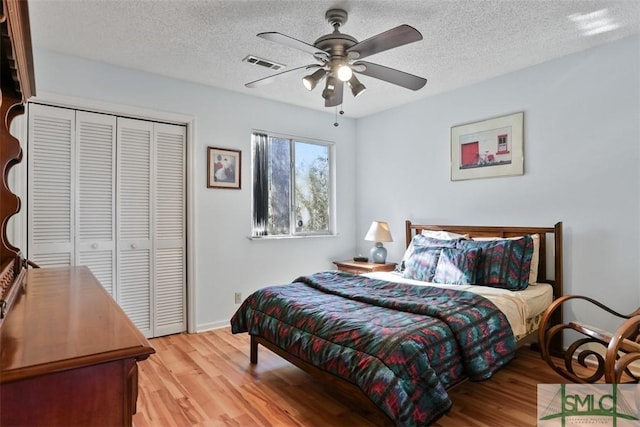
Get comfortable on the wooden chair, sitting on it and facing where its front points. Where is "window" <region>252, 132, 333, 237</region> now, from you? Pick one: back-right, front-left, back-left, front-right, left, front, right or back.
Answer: front-right

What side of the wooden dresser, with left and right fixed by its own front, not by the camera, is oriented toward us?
right

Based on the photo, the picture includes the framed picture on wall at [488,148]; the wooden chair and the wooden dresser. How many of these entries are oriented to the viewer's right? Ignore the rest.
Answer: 1

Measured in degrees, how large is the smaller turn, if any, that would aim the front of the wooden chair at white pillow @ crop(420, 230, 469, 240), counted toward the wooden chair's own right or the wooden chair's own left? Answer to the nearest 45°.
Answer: approximately 90° to the wooden chair's own right

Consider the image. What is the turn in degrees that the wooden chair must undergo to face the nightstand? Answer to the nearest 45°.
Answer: approximately 45° to its right

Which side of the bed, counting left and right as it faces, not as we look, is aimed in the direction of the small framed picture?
right

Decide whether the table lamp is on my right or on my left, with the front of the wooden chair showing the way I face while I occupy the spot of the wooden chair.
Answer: on my right

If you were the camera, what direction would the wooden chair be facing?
facing the viewer and to the left of the viewer

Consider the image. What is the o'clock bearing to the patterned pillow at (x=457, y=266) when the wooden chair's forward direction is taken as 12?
The patterned pillow is roughly at 2 o'clock from the wooden chair.

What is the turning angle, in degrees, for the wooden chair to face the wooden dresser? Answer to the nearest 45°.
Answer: approximately 45° to its left

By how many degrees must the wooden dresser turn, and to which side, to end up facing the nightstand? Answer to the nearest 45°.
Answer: approximately 45° to its left

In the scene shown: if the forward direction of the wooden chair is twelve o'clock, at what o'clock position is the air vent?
The air vent is roughly at 1 o'clock from the wooden chair.

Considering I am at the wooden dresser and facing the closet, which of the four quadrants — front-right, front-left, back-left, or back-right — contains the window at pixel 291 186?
front-right

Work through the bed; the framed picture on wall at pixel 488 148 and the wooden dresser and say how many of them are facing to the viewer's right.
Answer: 1
